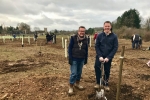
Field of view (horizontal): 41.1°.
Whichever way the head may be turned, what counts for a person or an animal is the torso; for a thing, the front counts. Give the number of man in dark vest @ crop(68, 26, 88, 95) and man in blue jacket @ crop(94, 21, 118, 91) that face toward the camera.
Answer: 2

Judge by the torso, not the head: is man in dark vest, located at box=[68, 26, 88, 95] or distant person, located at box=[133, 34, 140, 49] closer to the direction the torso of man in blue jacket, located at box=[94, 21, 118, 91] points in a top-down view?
the man in dark vest

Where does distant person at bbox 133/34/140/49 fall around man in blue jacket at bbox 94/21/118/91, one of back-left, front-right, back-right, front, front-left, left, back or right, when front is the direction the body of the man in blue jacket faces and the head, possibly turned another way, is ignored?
back

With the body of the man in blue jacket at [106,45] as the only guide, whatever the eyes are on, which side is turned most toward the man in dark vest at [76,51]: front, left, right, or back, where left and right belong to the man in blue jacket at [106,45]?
right

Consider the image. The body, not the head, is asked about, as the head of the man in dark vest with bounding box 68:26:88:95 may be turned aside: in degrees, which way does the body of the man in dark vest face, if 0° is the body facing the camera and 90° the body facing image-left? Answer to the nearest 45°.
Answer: approximately 0°

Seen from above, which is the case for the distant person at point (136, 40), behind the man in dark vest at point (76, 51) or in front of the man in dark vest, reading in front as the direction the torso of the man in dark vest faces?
behind

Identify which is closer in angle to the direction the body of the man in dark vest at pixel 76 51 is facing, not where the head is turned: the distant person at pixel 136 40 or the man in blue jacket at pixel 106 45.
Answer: the man in blue jacket

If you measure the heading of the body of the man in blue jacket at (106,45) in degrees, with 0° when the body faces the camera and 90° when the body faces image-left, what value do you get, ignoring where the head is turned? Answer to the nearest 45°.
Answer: approximately 0°
